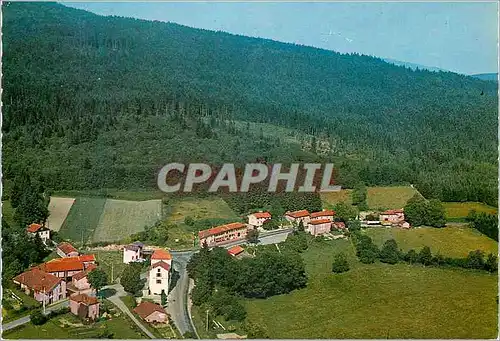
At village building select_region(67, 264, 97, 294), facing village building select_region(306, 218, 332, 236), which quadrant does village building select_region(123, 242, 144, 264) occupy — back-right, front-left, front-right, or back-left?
front-left

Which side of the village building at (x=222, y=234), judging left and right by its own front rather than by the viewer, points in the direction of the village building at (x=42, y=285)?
right

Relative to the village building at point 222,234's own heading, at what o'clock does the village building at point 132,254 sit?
the village building at point 132,254 is roughly at 3 o'clock from the village building at point 222,234.

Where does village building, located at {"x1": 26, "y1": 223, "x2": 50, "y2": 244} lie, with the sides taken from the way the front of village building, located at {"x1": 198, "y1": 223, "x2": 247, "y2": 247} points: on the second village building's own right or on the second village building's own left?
on the second village building's own right

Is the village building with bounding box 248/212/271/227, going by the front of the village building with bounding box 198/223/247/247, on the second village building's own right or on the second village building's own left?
on the second village building's own left

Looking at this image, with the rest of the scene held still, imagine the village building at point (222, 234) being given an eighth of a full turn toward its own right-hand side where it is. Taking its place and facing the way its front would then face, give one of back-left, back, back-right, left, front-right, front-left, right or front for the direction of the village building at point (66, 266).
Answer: front-right

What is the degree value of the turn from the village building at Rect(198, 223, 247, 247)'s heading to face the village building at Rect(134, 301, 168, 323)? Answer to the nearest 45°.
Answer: approximately 45° to its right

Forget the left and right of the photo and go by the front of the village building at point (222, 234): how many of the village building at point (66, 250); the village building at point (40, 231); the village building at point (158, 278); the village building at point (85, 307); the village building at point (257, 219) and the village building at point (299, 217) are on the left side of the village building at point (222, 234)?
2

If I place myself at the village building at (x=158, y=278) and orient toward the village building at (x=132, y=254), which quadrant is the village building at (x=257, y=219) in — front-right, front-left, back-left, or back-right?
front-right

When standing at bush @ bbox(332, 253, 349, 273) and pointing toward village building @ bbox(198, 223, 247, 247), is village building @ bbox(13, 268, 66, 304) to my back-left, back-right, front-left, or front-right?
front-left

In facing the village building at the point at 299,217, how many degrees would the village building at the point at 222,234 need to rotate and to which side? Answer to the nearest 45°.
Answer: approximately 90° to its left

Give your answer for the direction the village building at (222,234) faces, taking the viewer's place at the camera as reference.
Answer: facing the viewer and to the right of the viewer

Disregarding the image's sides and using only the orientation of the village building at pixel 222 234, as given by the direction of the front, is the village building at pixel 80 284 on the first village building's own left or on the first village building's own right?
on the first village building's own right

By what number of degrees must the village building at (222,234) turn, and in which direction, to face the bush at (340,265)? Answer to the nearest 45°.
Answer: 0° — it already faces it
